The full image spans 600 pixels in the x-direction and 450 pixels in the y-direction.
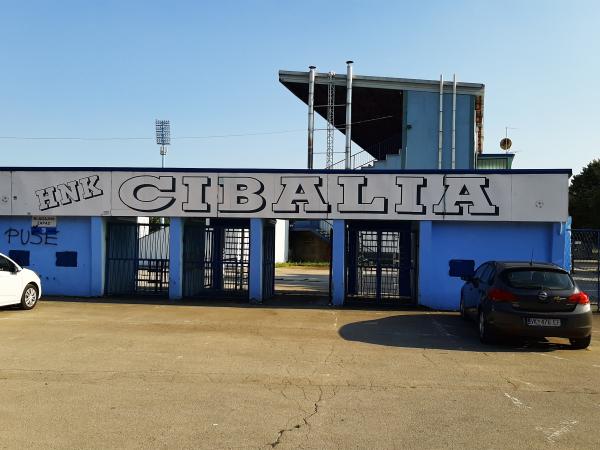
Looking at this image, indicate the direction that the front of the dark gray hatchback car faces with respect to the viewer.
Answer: facing away from the viewer and to the left of the viewer

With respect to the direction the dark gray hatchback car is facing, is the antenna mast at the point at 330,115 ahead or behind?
ahead

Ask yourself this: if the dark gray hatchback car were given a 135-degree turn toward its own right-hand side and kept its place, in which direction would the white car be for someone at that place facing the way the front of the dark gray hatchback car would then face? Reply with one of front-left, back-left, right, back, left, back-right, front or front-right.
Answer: back

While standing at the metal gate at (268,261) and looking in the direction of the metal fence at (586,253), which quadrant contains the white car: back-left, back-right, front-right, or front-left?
back-right

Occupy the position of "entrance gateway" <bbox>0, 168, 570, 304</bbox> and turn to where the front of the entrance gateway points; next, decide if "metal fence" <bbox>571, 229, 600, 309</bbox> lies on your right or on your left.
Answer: on your left

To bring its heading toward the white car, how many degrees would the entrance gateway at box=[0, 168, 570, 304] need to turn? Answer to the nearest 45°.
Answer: approximately 45° to its right

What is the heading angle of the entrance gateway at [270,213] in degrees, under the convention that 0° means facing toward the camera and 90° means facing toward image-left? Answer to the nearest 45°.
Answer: approximately 0°

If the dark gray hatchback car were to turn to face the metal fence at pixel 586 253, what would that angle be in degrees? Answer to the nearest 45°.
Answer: approximately 45° to its right

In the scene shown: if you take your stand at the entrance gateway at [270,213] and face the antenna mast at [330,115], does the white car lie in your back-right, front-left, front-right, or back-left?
back-left

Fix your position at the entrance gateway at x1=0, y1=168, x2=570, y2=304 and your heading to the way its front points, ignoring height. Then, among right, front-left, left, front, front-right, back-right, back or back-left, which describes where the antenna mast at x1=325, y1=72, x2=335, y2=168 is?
back
